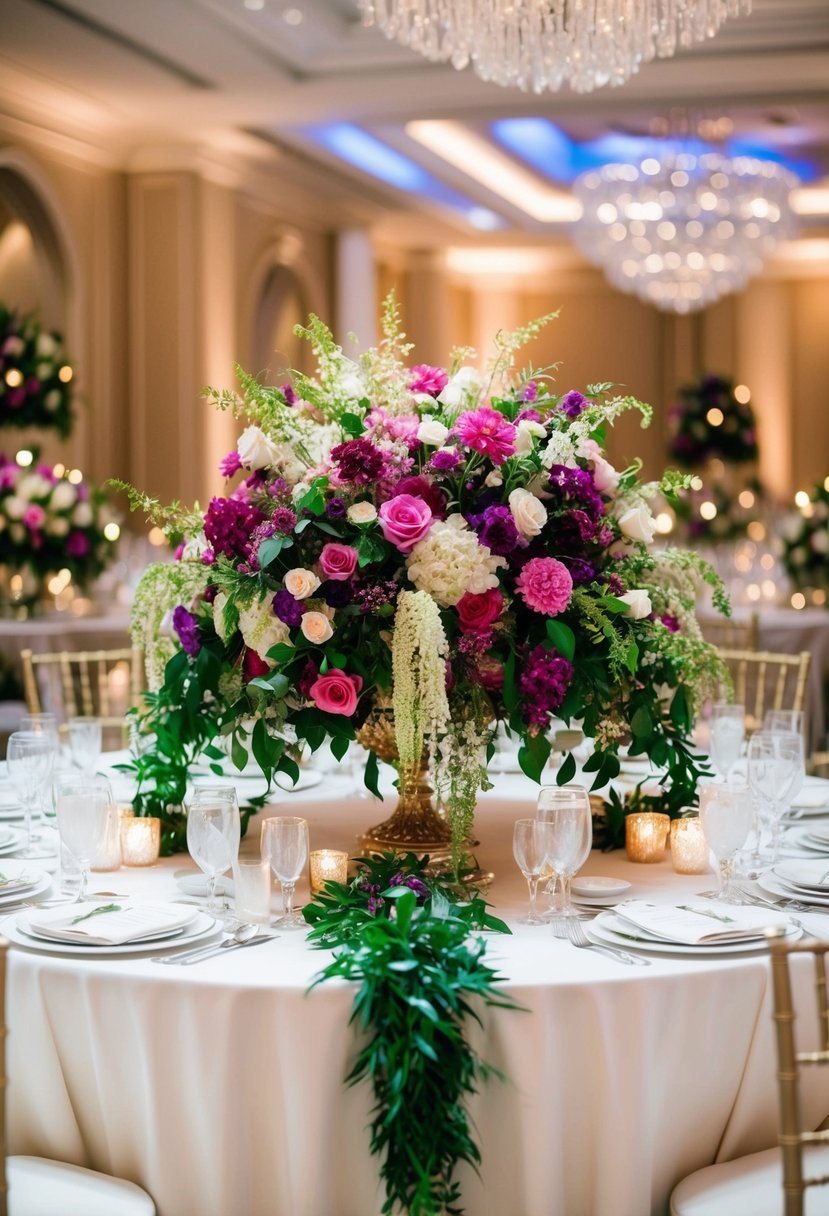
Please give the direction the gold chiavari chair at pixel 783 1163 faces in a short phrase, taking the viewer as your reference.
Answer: facing away from the viewer and to the left of the viewer

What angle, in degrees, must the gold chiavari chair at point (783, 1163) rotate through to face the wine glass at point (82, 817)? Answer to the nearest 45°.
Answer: approximately 45° to its left

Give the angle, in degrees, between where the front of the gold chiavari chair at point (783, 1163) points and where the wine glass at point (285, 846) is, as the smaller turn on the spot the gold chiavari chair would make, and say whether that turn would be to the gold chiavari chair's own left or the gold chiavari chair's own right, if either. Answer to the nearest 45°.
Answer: approximately 45° to the gold chiavari chair's own left

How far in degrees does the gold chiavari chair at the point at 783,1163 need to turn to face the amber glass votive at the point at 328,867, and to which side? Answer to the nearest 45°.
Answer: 0° — it already faces it

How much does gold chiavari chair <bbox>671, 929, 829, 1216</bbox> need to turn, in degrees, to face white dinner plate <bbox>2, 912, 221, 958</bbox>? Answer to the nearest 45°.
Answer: approximately 45° to its left
